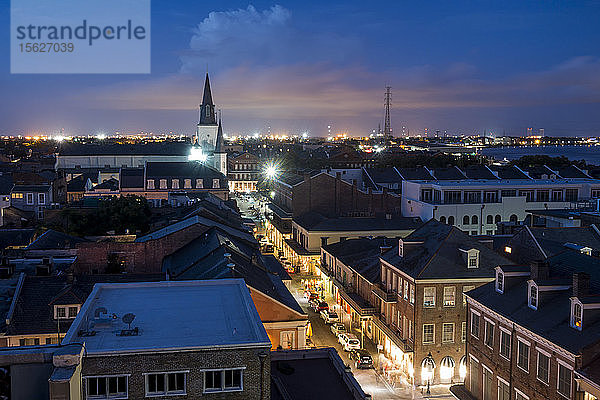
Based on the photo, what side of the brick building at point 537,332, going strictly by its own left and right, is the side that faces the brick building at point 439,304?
right

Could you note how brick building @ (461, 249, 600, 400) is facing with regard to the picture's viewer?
facing the viewer and to the left of the viewer

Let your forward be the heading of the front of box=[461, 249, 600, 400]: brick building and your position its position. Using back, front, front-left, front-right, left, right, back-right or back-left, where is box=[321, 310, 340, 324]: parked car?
right

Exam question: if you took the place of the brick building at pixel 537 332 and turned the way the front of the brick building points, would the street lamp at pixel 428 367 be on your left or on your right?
on your right

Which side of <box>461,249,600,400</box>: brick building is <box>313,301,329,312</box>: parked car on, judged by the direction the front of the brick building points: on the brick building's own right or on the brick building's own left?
on the brick building's own right

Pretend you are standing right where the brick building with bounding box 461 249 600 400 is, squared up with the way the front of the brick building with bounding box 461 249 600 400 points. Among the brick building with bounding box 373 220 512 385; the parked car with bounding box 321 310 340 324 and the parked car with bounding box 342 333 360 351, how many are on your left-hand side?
0

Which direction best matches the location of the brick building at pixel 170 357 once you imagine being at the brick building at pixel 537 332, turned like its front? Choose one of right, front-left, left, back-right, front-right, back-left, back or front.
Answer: front
